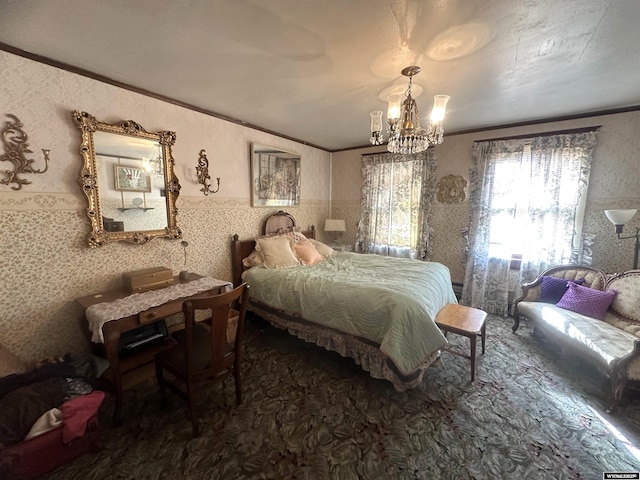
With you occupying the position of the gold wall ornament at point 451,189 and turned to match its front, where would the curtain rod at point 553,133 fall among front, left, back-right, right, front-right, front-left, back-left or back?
left

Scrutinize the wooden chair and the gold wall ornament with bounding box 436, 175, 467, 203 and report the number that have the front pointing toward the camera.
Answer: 1

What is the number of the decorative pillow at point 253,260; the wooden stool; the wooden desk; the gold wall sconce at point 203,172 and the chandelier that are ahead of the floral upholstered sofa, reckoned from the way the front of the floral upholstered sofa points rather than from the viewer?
5

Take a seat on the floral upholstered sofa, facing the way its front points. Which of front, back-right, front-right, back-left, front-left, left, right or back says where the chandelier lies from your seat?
front

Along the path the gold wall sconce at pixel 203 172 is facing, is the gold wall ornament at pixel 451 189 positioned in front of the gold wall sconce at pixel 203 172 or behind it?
in front

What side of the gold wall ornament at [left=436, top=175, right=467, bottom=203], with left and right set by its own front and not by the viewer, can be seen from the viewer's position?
front

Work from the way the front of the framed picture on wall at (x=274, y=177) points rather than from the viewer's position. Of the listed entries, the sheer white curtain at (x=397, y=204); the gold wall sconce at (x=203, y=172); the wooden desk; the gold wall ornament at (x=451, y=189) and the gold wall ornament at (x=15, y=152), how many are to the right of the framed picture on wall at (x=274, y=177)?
3

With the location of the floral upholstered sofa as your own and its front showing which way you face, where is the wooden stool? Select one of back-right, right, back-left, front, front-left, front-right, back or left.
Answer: front

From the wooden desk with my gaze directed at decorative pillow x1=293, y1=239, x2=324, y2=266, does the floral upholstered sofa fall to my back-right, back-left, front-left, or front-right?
front-right

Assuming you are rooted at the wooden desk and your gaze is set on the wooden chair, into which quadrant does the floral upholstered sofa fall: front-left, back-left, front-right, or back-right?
front-left

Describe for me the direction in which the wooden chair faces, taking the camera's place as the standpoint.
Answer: facing away from the viewer and to the left of the viewer

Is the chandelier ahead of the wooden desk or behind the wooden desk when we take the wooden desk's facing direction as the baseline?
ahead

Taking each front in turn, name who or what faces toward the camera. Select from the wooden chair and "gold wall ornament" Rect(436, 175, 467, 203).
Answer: the gold wall ornament

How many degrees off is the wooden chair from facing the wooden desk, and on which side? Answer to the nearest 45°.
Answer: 0° — it already faces it

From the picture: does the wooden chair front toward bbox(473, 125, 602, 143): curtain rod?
no

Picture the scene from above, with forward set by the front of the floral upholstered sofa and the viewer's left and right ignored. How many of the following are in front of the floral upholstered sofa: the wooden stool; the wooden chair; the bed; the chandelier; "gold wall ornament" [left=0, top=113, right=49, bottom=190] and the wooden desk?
6

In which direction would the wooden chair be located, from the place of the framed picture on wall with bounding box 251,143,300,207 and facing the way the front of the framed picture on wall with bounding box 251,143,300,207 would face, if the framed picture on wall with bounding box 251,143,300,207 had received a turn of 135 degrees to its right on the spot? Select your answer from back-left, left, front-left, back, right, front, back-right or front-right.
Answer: left

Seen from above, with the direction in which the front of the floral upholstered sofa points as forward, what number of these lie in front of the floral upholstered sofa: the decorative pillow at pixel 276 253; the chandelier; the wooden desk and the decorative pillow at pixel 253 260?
4
